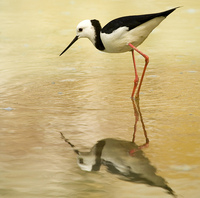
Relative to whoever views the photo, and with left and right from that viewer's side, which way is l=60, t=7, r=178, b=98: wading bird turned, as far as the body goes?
facing to the left of the viewer
